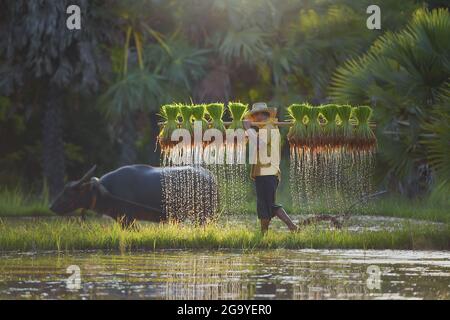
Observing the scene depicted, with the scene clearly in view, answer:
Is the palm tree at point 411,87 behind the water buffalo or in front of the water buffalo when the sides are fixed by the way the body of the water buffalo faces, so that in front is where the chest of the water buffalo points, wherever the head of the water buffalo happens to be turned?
behind

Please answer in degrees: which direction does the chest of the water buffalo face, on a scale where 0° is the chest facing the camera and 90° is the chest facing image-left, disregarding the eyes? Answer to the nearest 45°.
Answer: approximately 90°

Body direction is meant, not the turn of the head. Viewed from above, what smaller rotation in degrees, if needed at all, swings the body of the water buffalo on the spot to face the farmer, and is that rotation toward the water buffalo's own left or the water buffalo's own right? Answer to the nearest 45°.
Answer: approximately 135° to the water buffalo's own left

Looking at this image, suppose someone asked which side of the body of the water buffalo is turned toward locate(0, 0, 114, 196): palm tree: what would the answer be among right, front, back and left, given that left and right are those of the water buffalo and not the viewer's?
right

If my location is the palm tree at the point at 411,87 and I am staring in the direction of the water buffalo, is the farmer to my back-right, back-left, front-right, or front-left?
front-left

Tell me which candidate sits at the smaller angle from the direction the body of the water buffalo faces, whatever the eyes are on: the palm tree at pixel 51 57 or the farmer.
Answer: the palm tree

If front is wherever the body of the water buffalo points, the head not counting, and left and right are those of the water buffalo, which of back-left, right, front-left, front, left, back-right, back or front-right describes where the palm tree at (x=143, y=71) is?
right
